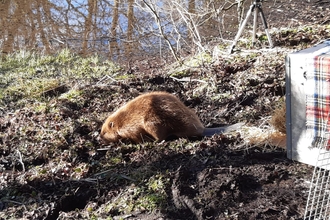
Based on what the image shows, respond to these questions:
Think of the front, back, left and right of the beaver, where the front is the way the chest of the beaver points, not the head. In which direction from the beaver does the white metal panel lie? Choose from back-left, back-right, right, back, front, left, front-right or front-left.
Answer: back-left

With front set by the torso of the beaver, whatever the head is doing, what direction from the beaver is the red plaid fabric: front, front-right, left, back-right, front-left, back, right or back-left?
back-left

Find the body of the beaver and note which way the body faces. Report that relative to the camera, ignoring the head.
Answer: to the viewer's left
